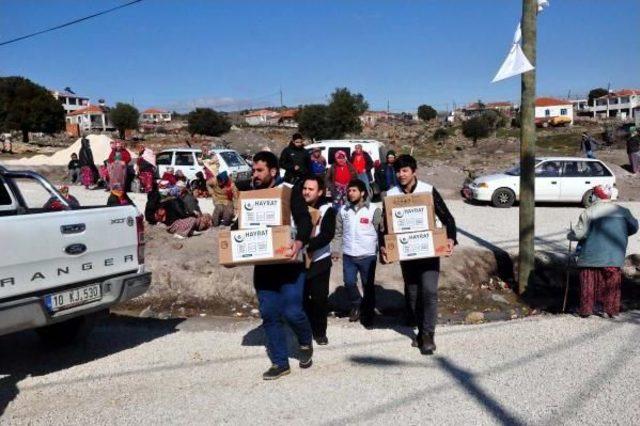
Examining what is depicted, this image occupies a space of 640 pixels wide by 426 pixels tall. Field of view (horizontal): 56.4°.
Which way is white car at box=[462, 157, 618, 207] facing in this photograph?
to the viewer's left

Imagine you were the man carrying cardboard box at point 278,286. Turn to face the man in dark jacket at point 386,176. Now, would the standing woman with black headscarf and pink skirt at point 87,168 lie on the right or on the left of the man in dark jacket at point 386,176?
left

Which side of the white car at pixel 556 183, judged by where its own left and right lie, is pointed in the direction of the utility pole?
left

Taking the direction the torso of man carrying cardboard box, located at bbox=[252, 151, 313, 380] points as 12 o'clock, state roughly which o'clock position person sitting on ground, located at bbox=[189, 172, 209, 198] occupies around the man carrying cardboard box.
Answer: The person sitting on ground is roughly at 4 o'clock from the man carrying cardboard box.

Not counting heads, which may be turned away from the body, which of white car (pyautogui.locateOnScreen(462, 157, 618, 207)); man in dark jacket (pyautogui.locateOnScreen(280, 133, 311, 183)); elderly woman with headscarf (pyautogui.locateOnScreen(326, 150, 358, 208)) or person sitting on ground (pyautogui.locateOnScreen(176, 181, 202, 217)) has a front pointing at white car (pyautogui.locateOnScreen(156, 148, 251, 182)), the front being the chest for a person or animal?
white car (pyautogui.locateOnScreen(462, 157, 618, 207))

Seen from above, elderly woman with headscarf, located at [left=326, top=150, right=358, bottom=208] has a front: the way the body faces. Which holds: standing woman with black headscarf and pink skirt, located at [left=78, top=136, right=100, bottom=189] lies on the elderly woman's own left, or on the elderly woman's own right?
on the elderly woman's own right
